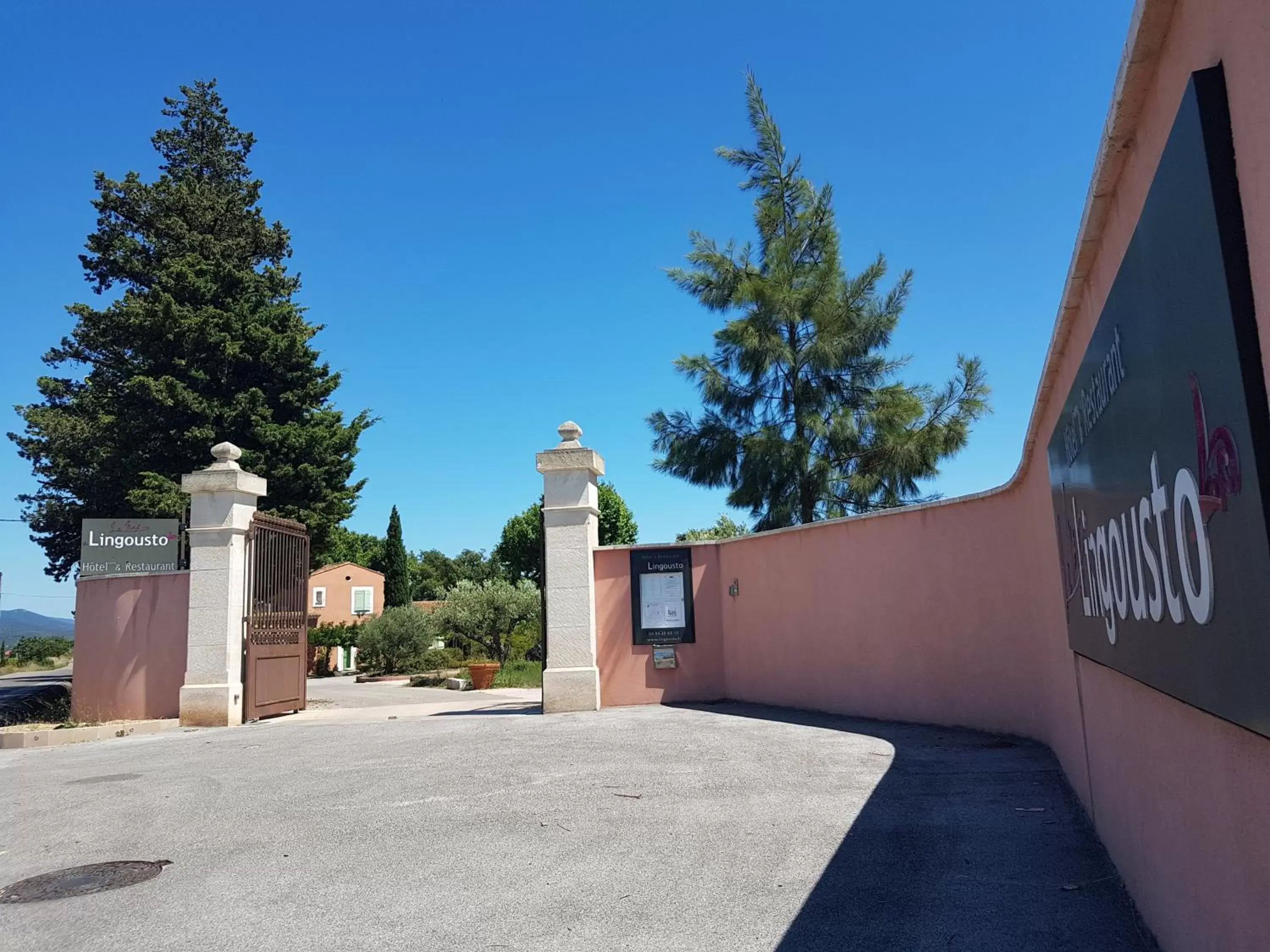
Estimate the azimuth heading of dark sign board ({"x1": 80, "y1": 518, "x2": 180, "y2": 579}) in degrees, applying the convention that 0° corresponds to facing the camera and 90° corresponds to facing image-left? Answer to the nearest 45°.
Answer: approximately 0°

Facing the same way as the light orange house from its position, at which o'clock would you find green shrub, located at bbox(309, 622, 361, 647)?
The green shrub is roughly at 12 o'clock from the light orange house.

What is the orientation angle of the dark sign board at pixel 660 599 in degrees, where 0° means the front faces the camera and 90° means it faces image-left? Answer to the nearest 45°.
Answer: approximately 0°

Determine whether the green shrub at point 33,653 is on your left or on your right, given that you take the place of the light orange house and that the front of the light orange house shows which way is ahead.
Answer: on your right

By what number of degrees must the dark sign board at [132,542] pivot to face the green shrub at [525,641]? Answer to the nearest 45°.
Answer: approximately 90° to its left

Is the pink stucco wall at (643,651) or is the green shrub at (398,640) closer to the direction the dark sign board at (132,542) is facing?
the pink stucco wall

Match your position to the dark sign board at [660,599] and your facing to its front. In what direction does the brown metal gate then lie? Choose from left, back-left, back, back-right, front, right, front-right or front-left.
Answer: right

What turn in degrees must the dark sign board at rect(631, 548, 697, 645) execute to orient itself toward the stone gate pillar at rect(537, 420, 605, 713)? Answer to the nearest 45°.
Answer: approximately 90° to its right
